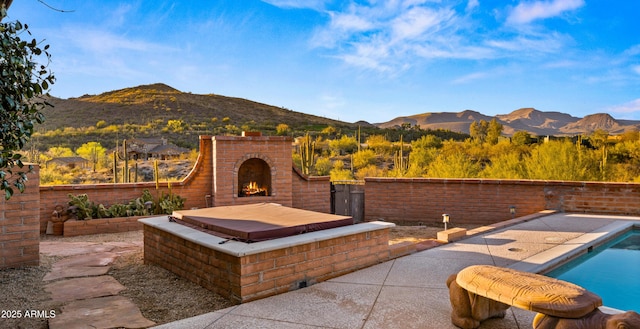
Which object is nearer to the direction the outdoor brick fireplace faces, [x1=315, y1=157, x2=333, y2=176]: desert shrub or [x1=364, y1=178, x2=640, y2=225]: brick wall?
the brick wall

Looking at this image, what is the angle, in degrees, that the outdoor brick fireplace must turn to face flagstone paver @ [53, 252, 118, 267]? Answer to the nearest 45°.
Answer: approximately 45° to its right

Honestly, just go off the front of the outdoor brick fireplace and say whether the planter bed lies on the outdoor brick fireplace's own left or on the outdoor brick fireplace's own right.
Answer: on the outdoor brick fireplace's own right

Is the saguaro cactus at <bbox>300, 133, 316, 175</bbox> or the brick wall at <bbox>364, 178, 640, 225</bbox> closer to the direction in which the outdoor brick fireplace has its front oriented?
the brick wall

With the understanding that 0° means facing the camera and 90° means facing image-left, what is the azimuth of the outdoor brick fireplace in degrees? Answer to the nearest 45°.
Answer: approximately 0°

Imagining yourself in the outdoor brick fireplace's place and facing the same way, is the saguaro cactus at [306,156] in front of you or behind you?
behind

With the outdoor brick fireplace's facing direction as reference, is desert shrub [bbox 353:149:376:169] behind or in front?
behind

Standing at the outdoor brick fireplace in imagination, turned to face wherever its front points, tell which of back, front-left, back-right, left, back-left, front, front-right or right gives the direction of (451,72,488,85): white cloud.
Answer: back-left

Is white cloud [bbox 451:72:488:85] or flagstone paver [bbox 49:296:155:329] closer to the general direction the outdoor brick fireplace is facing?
the flagstone paver

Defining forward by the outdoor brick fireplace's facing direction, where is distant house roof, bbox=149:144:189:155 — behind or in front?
behind

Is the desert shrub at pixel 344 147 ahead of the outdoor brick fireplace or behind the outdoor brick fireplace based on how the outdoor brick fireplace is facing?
behind

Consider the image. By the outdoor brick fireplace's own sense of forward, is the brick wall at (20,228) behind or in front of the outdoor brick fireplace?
in front

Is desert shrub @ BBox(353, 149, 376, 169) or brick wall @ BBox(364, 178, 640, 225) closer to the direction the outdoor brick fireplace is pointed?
the brick wall
